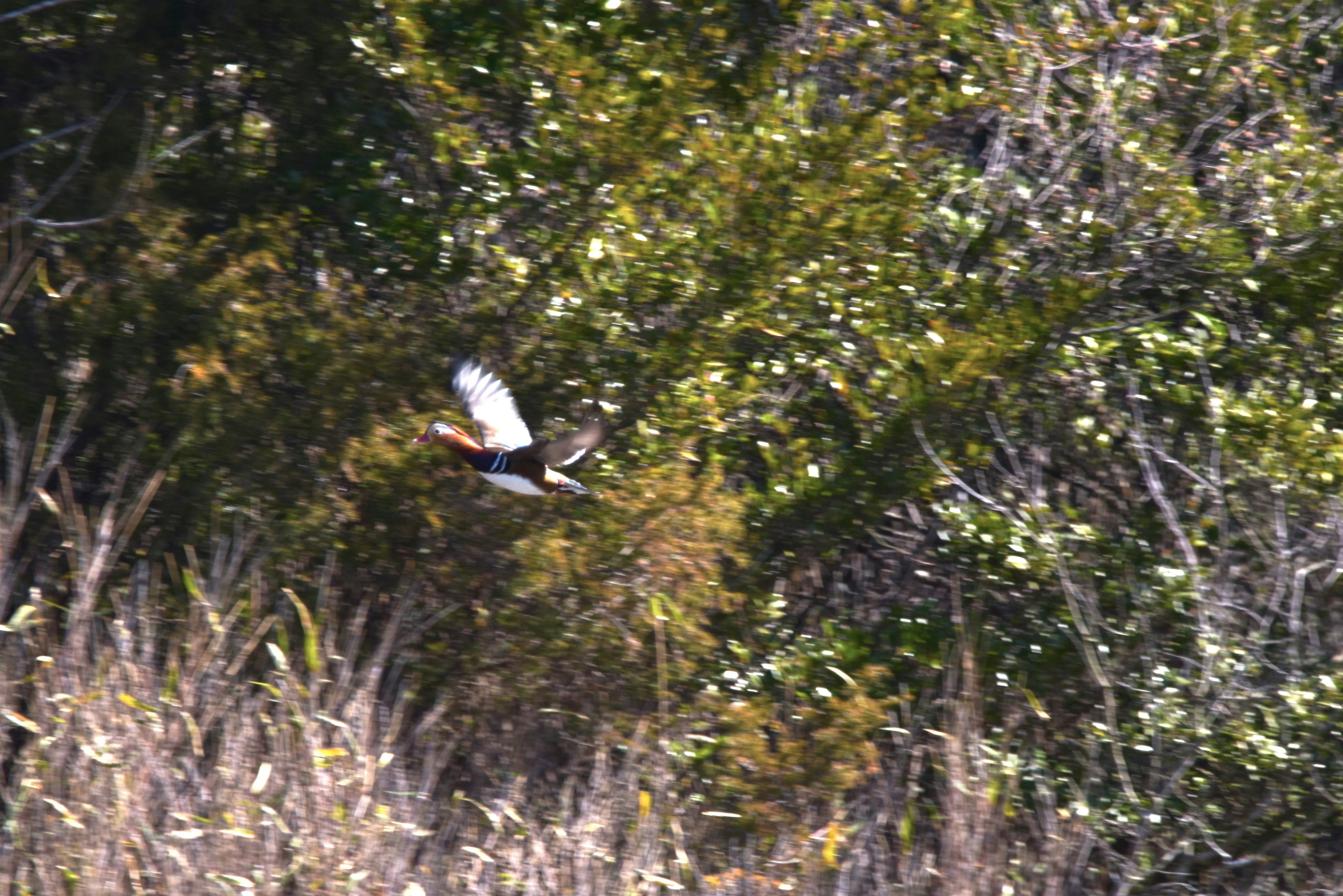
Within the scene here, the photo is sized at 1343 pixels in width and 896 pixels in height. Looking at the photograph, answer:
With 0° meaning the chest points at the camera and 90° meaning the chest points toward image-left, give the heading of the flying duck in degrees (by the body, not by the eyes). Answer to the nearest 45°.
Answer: approximately 90°
